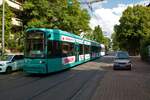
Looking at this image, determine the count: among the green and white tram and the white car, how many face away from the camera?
0

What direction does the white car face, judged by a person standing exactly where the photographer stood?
facing the viewer and to the left of the viewer

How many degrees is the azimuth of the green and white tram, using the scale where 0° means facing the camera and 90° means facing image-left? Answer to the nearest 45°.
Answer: approximately 45°
